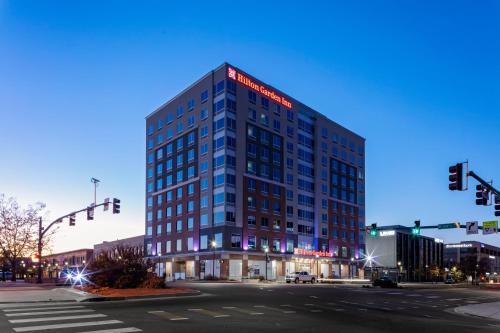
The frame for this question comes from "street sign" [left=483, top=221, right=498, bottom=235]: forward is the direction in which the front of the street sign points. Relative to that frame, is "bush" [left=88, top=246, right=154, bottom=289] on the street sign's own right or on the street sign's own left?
on the street sign's own right

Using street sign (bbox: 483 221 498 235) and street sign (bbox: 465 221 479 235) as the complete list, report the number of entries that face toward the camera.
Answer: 2

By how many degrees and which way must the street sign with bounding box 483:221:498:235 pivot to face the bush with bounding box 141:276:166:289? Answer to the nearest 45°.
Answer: approximately 45° to its right

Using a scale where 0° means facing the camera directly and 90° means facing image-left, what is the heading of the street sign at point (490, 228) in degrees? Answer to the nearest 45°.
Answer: approximately 0°

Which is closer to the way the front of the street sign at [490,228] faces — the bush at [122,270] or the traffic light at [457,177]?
the traffic light
